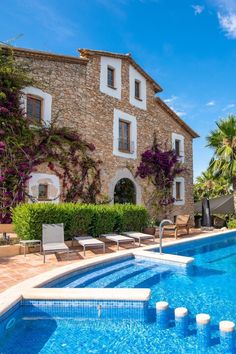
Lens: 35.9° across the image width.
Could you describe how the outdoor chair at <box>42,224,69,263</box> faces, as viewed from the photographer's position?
facing the viewer and to the right of the viewer

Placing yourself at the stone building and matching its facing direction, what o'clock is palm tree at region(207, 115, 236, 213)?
The palm tree is roughly at 10 o'clock from the stone building.

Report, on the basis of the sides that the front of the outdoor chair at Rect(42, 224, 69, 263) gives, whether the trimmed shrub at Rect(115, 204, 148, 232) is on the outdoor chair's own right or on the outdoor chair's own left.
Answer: on the outdoor chair's own left

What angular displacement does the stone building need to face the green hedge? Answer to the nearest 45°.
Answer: approximately 45° to its right

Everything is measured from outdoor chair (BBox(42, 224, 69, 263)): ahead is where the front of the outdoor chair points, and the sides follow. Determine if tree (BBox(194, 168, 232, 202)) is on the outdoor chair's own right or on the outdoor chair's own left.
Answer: on the outdoor chair's own left

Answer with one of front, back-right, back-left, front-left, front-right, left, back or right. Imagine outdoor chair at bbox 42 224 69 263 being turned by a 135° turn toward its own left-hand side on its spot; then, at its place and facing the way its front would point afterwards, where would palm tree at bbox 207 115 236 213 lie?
front-right

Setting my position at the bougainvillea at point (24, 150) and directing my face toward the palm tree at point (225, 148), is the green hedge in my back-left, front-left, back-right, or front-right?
front-right

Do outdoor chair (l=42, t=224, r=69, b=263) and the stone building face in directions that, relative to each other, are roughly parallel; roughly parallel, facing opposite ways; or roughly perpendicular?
roughly parallel

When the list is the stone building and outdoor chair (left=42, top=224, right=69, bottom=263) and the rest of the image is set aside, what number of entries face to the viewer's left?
0
